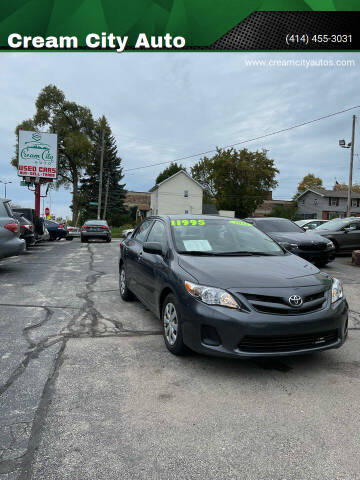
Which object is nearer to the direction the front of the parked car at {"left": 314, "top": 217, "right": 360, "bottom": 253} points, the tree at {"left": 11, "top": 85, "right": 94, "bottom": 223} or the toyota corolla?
the toyota corolla

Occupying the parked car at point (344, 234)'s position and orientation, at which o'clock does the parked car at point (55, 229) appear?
the parked car at point (55, 229) is roughly at 2 o'clock from the parked car at point (344, 234).

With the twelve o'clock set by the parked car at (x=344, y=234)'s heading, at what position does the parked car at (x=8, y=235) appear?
the parked car at (x=8, y=235) is roughly at 12 o'clock from the parked car at (x=344, y=234).

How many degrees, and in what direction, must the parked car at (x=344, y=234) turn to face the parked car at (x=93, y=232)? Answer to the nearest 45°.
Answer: approximately 45° to its right

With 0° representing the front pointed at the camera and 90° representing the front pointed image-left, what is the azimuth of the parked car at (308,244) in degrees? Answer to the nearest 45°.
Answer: approximately 315°

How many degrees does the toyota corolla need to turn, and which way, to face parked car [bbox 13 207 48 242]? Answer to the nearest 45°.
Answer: approximately 180°

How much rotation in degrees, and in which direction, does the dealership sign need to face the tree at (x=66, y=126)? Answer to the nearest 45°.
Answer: approximately 180°
